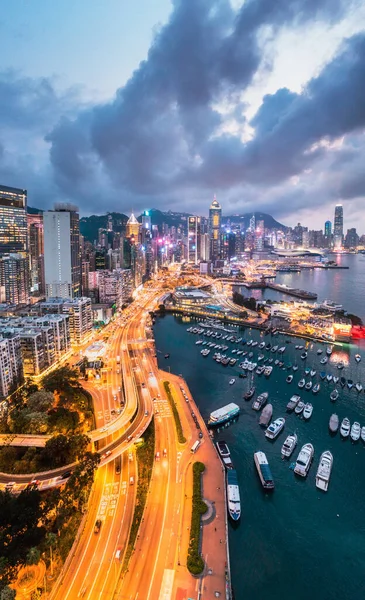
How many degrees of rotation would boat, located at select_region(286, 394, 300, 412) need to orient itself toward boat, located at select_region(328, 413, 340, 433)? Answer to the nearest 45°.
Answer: approximately 90° to its right

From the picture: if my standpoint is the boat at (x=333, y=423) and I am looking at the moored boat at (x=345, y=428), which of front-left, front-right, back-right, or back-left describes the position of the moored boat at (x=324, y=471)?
front-right

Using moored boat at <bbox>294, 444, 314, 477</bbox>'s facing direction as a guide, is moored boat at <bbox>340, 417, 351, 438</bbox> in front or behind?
in front

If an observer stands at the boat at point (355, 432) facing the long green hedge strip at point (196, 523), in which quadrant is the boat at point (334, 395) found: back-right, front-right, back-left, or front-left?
back-right

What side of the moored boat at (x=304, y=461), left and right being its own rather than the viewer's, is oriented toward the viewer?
back

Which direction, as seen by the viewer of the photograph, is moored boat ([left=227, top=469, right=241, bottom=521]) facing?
facing the viewer

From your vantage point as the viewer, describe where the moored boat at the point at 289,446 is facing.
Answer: facing away from the viewer and to the right of the viewer

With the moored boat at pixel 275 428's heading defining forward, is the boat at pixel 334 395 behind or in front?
in front

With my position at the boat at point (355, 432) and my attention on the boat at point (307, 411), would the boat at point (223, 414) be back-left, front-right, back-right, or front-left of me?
front-left

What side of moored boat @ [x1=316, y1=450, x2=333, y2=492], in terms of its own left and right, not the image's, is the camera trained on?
back
